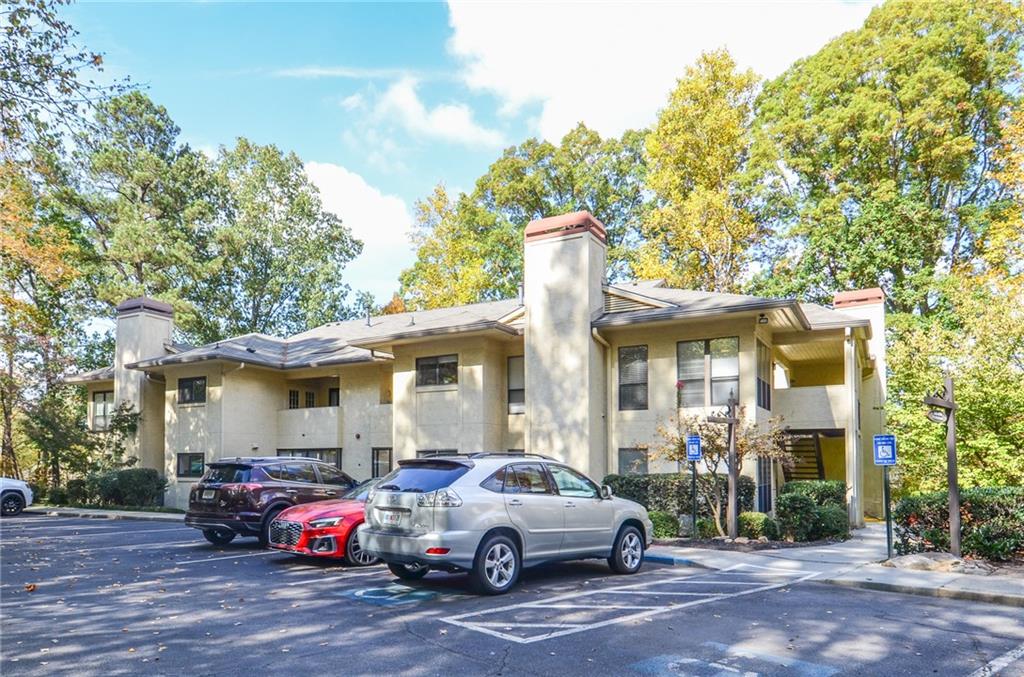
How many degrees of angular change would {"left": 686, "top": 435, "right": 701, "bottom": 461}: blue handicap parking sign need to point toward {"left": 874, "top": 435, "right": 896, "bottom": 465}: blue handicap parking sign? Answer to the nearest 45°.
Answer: approximately 45° to its left

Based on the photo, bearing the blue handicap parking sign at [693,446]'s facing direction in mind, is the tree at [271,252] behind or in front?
behind

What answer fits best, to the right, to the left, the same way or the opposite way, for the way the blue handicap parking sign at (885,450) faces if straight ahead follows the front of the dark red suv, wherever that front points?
the opposite way

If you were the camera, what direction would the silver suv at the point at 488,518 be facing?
facing away from the viewer and to the right of the viewer

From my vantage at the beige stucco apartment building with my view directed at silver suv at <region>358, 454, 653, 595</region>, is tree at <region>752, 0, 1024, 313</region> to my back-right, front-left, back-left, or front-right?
back-left

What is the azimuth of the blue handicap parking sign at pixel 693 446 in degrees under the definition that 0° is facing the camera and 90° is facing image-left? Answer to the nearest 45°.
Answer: approximately 0°

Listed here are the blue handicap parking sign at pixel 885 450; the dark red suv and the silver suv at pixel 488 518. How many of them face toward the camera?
1

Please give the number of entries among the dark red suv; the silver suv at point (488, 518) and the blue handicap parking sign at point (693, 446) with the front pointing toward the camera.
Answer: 1

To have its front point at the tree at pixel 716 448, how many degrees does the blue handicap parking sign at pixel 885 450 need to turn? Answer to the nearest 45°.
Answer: approximately 135° to its right
